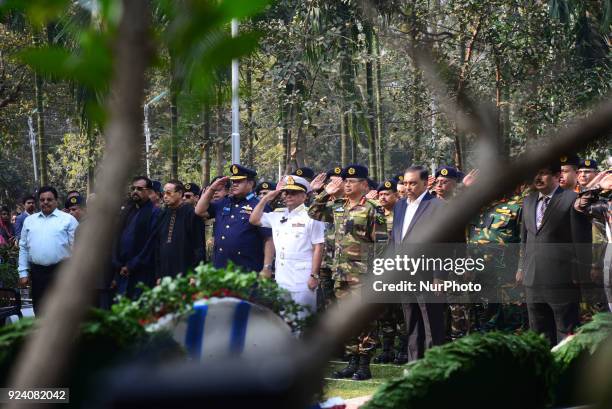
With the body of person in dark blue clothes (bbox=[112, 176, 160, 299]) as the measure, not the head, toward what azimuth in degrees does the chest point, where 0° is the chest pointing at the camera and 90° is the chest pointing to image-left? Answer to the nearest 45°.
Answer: approximately 45°

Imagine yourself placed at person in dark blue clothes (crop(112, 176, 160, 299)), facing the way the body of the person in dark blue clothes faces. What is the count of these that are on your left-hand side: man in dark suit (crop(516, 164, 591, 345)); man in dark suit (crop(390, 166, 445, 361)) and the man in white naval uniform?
3

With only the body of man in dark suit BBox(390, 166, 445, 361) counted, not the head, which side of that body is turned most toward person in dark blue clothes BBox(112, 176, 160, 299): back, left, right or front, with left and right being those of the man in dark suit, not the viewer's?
right

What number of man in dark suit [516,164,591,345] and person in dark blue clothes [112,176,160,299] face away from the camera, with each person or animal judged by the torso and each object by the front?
0

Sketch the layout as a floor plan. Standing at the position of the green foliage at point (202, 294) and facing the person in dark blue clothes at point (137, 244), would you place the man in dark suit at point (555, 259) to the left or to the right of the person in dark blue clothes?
right

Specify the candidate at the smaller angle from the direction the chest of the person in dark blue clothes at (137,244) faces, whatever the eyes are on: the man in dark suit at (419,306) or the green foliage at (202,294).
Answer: the green foliage

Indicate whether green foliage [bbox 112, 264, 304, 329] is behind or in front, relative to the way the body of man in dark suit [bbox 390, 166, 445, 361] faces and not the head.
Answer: in front

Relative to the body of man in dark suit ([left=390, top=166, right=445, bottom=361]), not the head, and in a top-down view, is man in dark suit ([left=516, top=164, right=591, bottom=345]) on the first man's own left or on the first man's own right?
on the first man's own left

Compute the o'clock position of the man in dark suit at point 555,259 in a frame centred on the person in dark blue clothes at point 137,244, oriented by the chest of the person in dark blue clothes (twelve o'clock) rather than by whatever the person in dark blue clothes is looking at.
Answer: The man in dark suit is roughly at 9 o'clock from the person in dark blue clothes.

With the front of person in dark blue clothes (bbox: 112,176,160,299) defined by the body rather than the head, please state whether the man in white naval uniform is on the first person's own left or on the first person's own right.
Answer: on the first person's own left

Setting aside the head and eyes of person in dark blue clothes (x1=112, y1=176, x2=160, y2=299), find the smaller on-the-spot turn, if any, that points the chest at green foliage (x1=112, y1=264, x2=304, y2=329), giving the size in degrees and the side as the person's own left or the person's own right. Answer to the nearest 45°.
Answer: approximately 45° to the person's own left
